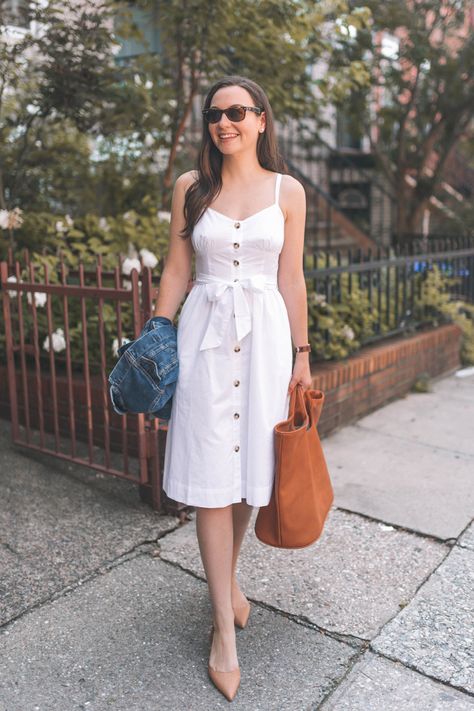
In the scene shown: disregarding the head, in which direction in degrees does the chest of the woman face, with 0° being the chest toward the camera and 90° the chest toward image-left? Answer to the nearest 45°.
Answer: approximately 0°

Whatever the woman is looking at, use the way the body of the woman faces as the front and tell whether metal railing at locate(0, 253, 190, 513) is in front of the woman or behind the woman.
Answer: behind

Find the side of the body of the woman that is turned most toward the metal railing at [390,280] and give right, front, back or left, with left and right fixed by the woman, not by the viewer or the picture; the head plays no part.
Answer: back

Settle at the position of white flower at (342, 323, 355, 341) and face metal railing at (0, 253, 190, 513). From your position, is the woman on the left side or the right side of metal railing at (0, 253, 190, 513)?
left

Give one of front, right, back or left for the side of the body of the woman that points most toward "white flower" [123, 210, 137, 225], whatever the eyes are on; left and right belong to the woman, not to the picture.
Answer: back
